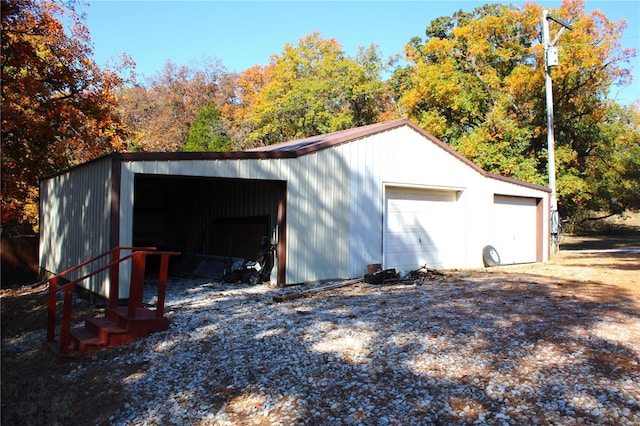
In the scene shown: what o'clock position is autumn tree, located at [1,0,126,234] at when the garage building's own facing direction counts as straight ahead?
The autumn tree is roughly at 5 o'clock from the garage building.

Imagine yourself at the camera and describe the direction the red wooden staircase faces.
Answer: facing the viewer and to the left of the viewer

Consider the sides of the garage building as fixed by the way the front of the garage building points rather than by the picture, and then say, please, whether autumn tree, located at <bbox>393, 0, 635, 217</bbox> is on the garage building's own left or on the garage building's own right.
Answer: on the garage building's own left

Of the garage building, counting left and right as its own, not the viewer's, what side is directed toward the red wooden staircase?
right

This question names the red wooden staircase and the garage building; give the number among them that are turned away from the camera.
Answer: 0

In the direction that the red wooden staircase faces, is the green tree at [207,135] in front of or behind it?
behind

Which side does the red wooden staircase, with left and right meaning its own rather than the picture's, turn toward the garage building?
back

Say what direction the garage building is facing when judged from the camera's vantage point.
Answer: facing the viewer and to the right of the viewer

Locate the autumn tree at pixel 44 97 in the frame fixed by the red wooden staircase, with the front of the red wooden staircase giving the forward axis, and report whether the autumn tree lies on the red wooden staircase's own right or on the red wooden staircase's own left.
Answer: on the red wooden staircase's own right

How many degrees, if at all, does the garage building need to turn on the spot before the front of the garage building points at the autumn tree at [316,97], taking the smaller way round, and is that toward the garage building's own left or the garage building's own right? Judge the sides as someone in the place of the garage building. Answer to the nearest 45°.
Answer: approximately 135° to the garage building's own left

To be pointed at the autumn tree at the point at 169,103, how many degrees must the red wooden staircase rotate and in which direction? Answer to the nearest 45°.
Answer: approximately 135° to its right
